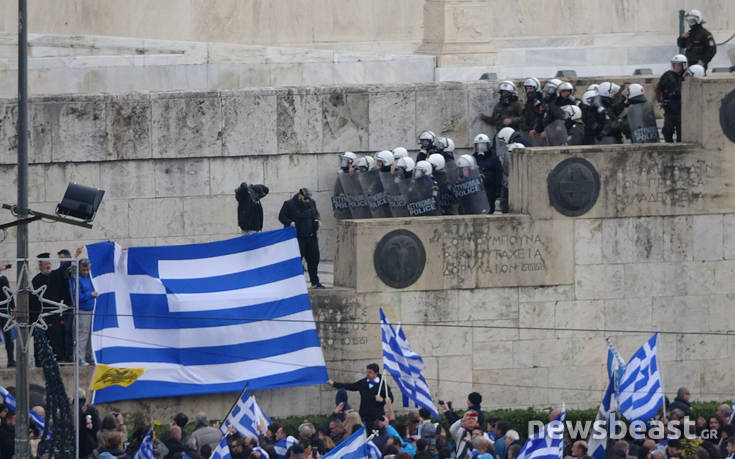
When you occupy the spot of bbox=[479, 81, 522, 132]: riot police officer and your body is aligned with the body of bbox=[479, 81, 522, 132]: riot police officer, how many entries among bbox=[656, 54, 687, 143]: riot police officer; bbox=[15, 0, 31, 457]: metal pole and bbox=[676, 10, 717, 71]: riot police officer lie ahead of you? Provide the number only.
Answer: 1

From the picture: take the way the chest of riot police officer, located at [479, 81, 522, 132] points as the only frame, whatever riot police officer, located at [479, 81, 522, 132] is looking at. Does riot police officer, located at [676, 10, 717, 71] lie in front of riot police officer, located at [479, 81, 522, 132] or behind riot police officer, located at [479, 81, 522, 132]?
behind

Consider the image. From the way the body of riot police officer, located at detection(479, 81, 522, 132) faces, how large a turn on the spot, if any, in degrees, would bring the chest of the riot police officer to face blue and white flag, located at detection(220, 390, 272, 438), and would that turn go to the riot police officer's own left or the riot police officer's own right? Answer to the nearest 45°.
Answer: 0° — they already face it

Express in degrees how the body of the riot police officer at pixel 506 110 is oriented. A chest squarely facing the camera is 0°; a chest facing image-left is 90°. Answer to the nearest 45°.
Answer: approximately 45°

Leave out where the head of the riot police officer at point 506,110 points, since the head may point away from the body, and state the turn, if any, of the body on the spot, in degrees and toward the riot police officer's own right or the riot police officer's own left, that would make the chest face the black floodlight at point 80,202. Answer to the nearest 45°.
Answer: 0° — they already face it

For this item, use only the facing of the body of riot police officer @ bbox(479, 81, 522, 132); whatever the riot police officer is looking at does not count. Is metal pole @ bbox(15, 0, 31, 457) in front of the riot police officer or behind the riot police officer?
in front
